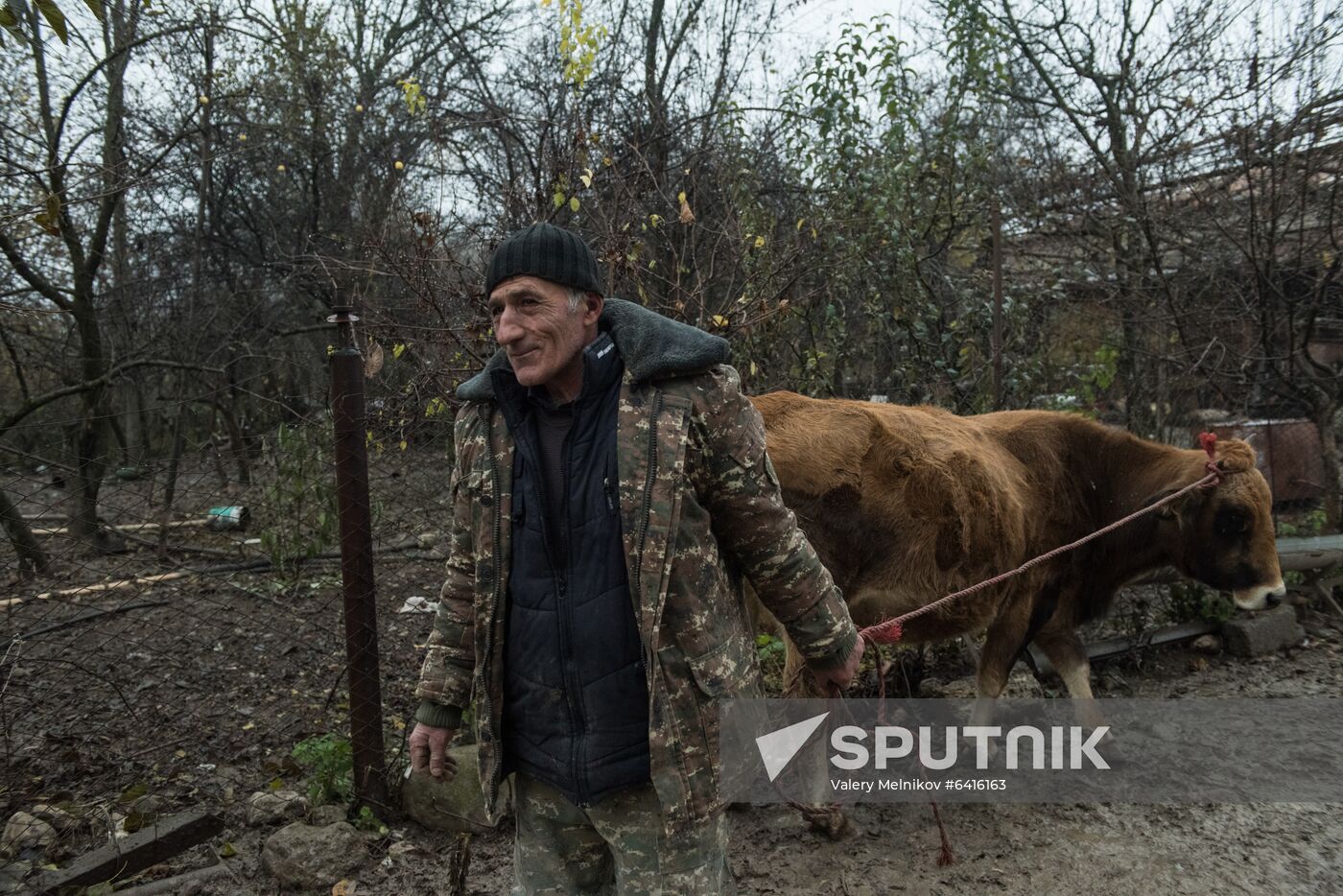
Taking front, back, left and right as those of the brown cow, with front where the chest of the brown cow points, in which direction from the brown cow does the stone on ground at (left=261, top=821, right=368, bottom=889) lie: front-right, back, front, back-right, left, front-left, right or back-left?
back-right

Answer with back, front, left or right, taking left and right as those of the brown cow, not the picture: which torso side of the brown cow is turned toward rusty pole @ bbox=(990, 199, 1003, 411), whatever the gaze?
left

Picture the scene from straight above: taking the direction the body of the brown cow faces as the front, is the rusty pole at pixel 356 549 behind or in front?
behind

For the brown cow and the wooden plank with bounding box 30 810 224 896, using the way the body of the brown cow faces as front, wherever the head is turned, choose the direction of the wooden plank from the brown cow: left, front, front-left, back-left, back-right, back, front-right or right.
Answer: back-right

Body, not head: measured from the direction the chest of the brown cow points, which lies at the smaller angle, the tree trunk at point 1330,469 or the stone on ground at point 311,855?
the tree trunk

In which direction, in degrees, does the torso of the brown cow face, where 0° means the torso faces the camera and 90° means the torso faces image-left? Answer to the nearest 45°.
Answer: approximately 270°

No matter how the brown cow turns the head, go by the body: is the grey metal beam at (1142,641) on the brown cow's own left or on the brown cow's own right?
on the brown cow's own left

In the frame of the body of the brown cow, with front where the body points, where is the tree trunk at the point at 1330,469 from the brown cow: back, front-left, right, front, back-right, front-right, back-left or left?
front-left

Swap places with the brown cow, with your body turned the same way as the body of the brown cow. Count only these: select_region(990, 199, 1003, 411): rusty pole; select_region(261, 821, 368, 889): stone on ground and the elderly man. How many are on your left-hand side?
1

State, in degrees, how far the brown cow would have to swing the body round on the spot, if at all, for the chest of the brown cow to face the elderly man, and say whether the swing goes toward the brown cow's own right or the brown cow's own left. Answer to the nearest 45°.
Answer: approximately 90° to the brown cow's own right

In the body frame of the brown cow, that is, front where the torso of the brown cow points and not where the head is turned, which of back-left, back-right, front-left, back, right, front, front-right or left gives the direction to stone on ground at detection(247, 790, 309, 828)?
back-right
